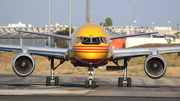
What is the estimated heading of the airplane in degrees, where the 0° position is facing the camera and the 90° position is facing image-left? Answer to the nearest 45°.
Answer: approximately 0°
